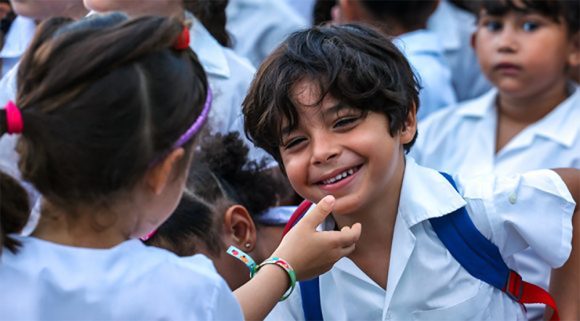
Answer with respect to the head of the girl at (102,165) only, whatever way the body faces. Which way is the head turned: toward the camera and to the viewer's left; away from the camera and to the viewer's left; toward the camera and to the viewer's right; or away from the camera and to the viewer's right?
away from the camera and to the viewer's right

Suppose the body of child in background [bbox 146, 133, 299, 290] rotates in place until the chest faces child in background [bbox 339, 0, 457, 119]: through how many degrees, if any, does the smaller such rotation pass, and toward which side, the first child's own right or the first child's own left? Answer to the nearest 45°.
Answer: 0° — they already face them

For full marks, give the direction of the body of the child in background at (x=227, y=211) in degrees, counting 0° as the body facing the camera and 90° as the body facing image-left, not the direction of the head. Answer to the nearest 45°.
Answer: approximately 225°

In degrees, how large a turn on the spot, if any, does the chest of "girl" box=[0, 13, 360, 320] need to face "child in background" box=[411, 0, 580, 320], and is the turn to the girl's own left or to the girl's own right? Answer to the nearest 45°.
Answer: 0° — they already face them

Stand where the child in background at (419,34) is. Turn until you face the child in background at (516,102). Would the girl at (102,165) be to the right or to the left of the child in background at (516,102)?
right

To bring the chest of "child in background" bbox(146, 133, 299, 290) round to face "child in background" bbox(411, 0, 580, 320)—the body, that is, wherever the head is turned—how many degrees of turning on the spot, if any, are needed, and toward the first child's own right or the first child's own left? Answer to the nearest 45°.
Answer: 0° — they already face them

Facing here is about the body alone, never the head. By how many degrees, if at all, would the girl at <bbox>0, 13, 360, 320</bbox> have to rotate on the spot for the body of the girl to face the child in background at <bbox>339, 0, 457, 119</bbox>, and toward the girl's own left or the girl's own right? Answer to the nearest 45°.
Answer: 0° — they already face them

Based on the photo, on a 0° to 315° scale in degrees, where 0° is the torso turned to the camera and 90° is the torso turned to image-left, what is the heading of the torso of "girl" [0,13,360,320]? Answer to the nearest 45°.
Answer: approximately 225°
